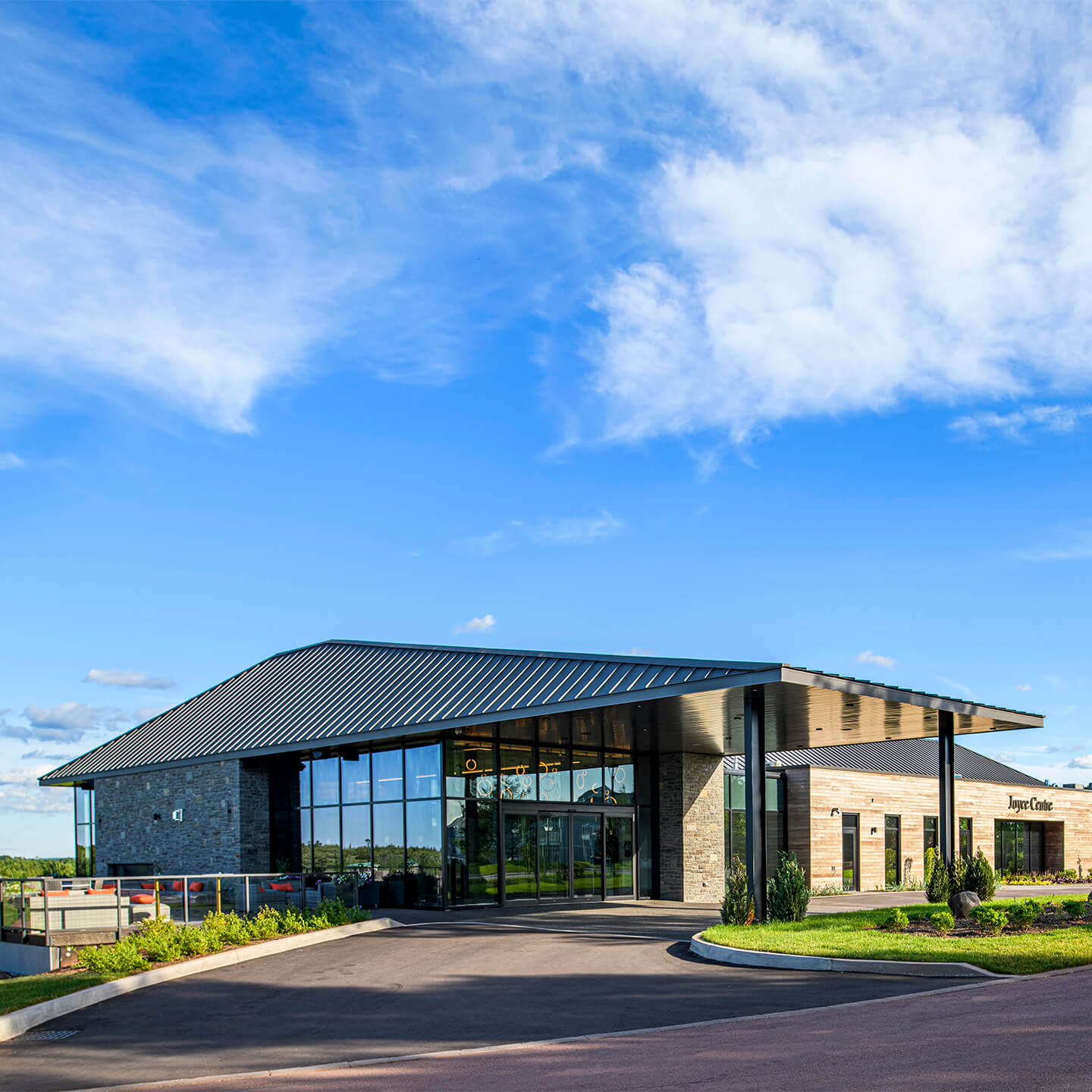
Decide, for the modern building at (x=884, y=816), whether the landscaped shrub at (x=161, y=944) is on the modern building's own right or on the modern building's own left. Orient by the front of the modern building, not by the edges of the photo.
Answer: on the modern building's own right

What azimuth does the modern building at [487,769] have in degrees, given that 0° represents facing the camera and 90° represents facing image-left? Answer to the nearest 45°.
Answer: approximately 315°

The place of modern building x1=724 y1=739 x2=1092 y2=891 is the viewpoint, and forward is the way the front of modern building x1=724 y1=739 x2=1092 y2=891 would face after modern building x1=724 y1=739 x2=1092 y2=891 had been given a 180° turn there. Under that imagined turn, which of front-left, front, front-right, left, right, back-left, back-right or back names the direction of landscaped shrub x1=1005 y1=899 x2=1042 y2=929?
back-left

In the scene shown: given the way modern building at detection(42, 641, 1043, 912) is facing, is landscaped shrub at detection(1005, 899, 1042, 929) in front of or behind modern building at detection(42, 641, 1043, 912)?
in front

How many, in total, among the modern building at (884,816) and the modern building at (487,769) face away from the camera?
0

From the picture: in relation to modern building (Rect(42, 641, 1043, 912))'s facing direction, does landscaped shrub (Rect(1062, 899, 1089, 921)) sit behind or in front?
in front

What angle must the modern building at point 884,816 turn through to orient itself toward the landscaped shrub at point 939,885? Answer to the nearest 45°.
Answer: approximately 45° to its right

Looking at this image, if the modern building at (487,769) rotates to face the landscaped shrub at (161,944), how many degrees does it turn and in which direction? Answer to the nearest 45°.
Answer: approximately 45° to its right
